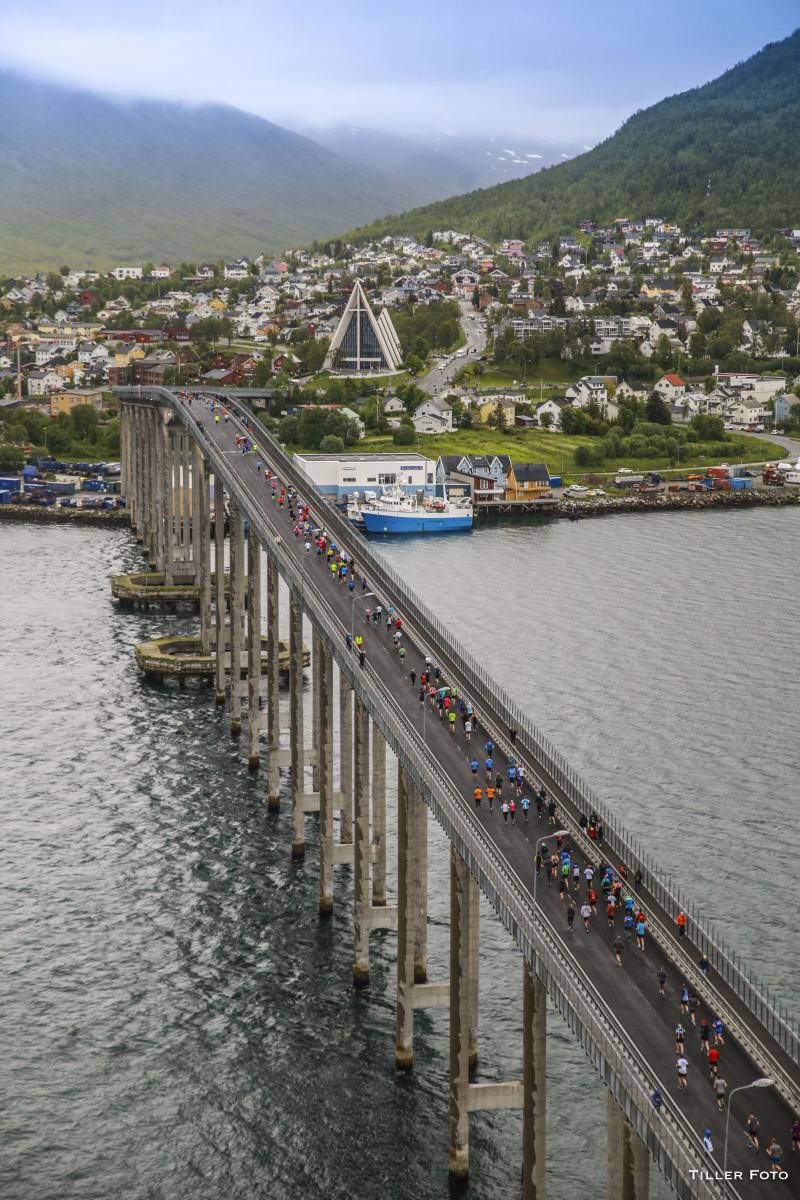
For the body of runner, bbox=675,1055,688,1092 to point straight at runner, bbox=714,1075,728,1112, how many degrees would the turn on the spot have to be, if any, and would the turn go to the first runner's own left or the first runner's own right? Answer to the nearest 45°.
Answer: approximately 90° to the first runner's own right

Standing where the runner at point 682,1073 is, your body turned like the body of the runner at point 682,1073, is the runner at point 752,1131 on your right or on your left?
on your right

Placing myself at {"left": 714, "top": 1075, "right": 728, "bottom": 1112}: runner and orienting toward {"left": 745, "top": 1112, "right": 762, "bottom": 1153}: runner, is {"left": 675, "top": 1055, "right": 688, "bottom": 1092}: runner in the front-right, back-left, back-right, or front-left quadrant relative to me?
back-right

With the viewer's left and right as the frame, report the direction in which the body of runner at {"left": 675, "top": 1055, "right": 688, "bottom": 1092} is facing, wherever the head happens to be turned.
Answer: facing away from the viewer
